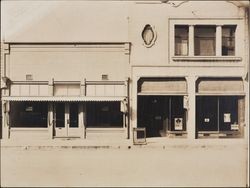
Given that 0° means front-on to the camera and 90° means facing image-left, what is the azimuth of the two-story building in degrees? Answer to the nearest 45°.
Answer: approximately 0°
